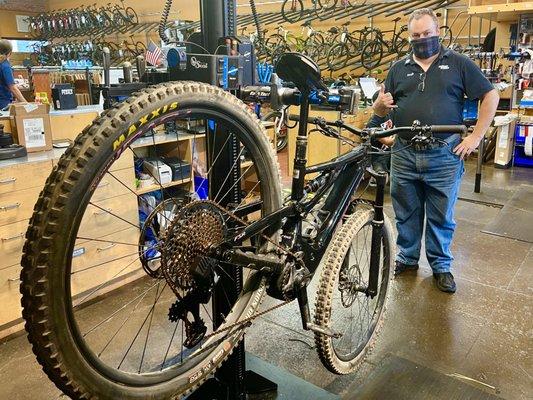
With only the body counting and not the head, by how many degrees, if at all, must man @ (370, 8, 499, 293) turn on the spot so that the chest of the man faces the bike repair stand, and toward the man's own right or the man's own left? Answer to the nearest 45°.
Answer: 0° — they already face it

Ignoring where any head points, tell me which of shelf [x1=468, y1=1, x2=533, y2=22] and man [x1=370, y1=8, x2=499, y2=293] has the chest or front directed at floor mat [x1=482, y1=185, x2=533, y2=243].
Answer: the shelf

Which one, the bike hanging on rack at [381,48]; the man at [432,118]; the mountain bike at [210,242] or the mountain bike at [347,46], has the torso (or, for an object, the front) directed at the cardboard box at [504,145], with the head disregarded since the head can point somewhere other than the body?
the mountain bike at [210,242]

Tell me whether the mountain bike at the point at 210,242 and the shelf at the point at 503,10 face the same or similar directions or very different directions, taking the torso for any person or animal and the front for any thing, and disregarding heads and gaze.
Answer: very different directions

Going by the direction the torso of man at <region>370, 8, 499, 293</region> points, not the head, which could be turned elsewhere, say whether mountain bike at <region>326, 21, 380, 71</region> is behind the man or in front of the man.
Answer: behind

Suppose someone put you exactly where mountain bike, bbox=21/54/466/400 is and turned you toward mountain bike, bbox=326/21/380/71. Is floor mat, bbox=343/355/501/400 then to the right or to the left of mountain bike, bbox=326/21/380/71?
right

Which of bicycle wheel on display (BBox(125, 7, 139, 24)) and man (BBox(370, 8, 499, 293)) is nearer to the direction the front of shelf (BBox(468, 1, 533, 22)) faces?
the man

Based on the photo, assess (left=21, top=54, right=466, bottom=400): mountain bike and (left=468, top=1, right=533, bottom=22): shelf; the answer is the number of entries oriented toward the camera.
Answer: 1

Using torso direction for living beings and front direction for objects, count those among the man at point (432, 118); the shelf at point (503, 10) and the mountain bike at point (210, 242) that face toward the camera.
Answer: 2

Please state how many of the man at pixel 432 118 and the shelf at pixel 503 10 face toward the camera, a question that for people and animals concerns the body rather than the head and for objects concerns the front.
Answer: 2
